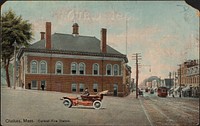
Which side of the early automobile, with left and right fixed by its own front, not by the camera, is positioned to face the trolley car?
right

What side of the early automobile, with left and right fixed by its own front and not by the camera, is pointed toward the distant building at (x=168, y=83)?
right

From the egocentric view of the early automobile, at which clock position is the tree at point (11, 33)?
The tree is roughly at 2 o'clock from the early automobile.

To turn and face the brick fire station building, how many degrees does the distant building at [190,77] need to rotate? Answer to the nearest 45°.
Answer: approximately 45° to its left

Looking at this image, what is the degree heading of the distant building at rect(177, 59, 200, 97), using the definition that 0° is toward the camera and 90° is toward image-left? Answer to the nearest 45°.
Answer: approximately 45°

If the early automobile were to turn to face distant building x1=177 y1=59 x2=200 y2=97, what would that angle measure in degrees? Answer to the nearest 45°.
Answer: approximately 180°

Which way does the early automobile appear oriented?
to the viewer's left
